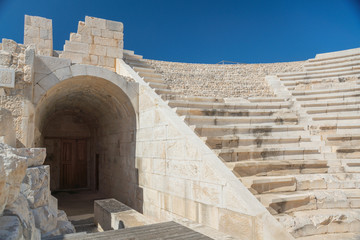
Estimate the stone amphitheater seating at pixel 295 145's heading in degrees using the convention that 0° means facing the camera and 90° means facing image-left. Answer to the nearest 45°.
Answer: approximately 0°
